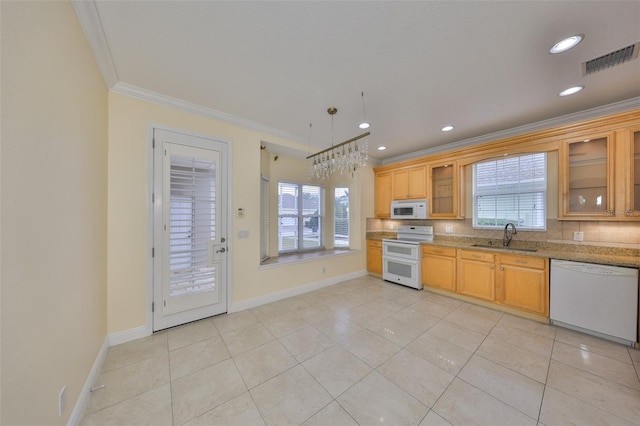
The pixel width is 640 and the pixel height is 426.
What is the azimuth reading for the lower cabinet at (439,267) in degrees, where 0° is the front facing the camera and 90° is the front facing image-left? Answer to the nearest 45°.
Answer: approximately 45°

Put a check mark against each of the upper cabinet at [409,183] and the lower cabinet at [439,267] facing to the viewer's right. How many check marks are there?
0

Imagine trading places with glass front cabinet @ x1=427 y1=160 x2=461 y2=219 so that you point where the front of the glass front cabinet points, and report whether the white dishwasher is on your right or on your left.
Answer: on your left

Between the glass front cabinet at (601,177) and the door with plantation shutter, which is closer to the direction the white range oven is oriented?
the door with plantation shutter

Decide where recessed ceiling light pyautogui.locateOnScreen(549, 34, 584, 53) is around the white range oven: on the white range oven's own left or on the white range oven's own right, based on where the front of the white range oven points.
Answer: on the white range oven's own left

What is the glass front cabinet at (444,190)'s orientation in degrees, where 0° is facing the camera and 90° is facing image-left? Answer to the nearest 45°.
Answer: approximately 45°

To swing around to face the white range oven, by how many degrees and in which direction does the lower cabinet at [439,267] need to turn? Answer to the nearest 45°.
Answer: approximately 45° to its right

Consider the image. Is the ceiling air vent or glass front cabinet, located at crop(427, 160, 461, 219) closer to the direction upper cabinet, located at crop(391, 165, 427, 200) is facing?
the ceiling air vent
